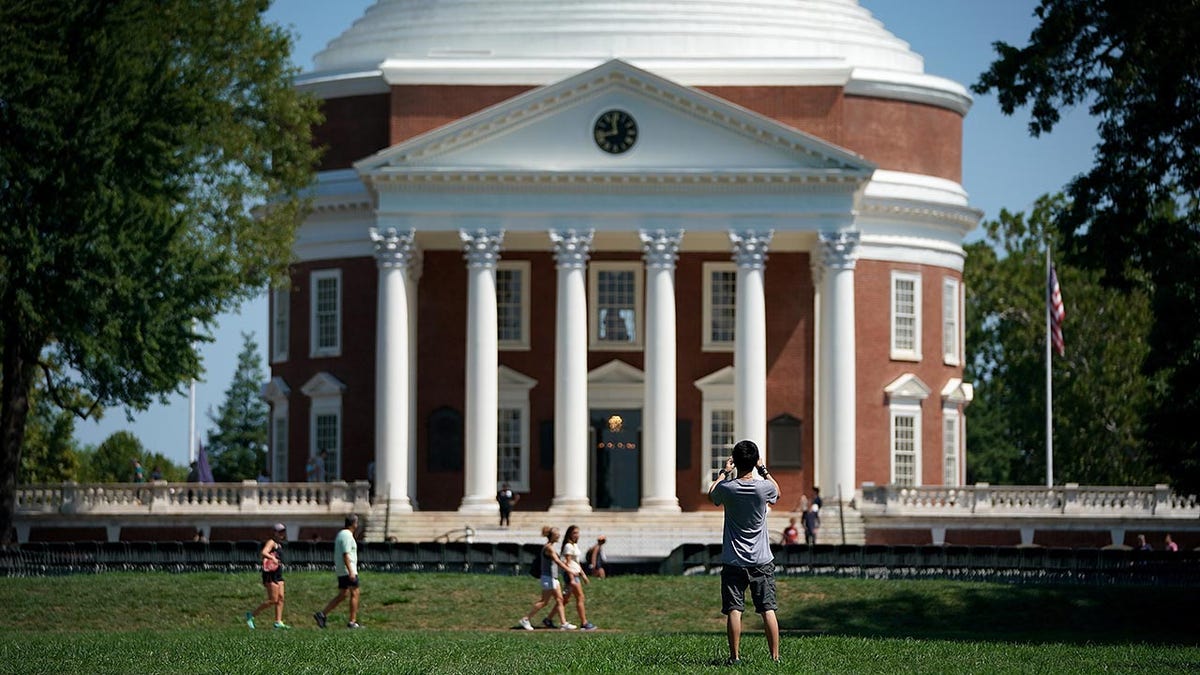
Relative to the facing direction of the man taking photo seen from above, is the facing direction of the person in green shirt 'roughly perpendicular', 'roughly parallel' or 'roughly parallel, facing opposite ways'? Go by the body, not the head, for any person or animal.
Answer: roughly perpendicular

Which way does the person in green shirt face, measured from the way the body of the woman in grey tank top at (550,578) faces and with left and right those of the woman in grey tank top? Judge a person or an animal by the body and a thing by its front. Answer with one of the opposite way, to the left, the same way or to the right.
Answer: the same way

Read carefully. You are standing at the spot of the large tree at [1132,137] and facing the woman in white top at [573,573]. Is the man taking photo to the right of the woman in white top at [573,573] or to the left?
left

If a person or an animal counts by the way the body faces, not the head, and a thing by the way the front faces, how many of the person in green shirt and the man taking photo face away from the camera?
1

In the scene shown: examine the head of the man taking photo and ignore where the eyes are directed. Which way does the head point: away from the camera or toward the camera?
away from the camera

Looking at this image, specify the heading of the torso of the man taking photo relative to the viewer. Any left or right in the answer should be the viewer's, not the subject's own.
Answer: facing away from the viewer

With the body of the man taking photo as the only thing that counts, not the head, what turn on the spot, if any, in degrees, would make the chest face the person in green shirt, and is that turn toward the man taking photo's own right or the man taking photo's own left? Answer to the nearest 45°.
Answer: approximately 45° to the man taking photo's own left

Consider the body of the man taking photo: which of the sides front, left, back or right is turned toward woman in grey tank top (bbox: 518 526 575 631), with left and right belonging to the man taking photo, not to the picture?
front

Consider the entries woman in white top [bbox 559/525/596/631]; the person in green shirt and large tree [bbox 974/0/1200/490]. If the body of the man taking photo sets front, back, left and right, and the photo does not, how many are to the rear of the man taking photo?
0
